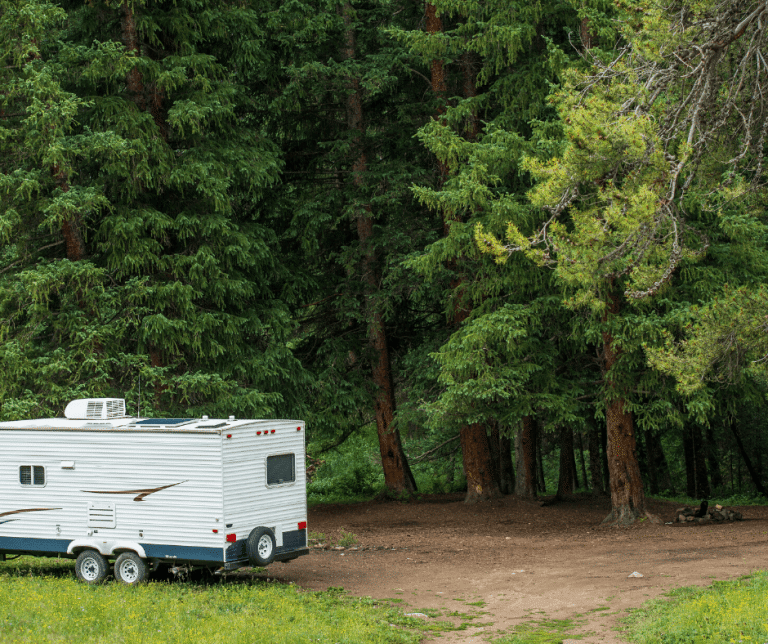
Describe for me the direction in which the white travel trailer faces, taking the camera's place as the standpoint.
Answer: facing away from the viewer and to the left of the viewer

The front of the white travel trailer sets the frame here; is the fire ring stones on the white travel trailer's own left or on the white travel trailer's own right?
on the white travel trailer's own right
